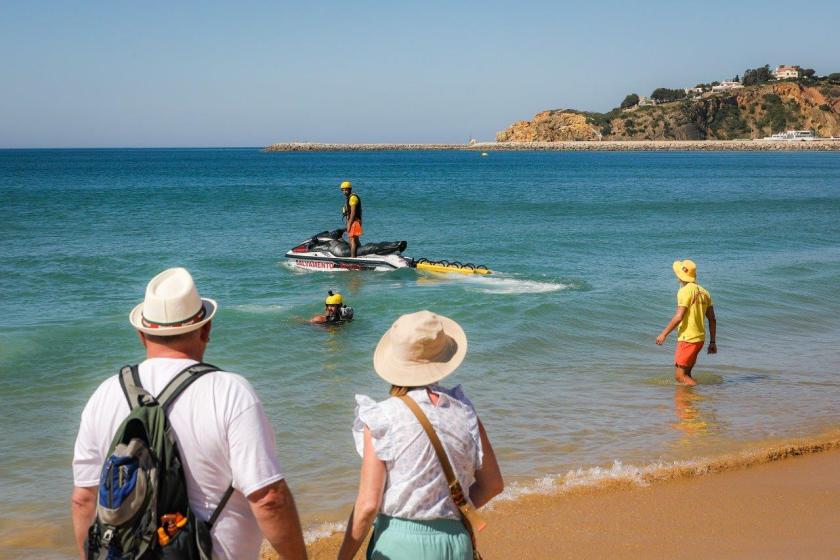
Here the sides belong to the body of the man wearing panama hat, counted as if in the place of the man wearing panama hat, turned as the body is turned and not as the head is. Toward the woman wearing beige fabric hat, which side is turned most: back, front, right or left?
right

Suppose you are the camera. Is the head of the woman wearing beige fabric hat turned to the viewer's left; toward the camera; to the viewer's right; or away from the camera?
away from the camera

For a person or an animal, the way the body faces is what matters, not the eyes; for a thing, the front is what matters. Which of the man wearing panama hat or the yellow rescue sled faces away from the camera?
the man wearing panama hat

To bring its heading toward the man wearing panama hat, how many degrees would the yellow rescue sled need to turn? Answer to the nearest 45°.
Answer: approximately 90° to its left

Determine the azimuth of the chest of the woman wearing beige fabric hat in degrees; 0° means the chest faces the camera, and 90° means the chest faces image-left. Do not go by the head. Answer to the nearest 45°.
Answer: approximately 180°

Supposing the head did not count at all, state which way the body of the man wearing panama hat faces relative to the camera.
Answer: away from the camera

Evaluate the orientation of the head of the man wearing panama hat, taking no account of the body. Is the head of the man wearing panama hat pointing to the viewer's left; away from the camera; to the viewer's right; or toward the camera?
away from the camera

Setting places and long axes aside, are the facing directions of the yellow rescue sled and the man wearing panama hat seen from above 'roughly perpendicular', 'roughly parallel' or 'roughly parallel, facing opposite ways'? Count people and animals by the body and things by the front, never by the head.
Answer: roughly perpendicular

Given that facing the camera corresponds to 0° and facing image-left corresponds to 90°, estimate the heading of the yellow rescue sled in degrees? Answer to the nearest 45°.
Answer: approximately 90°
